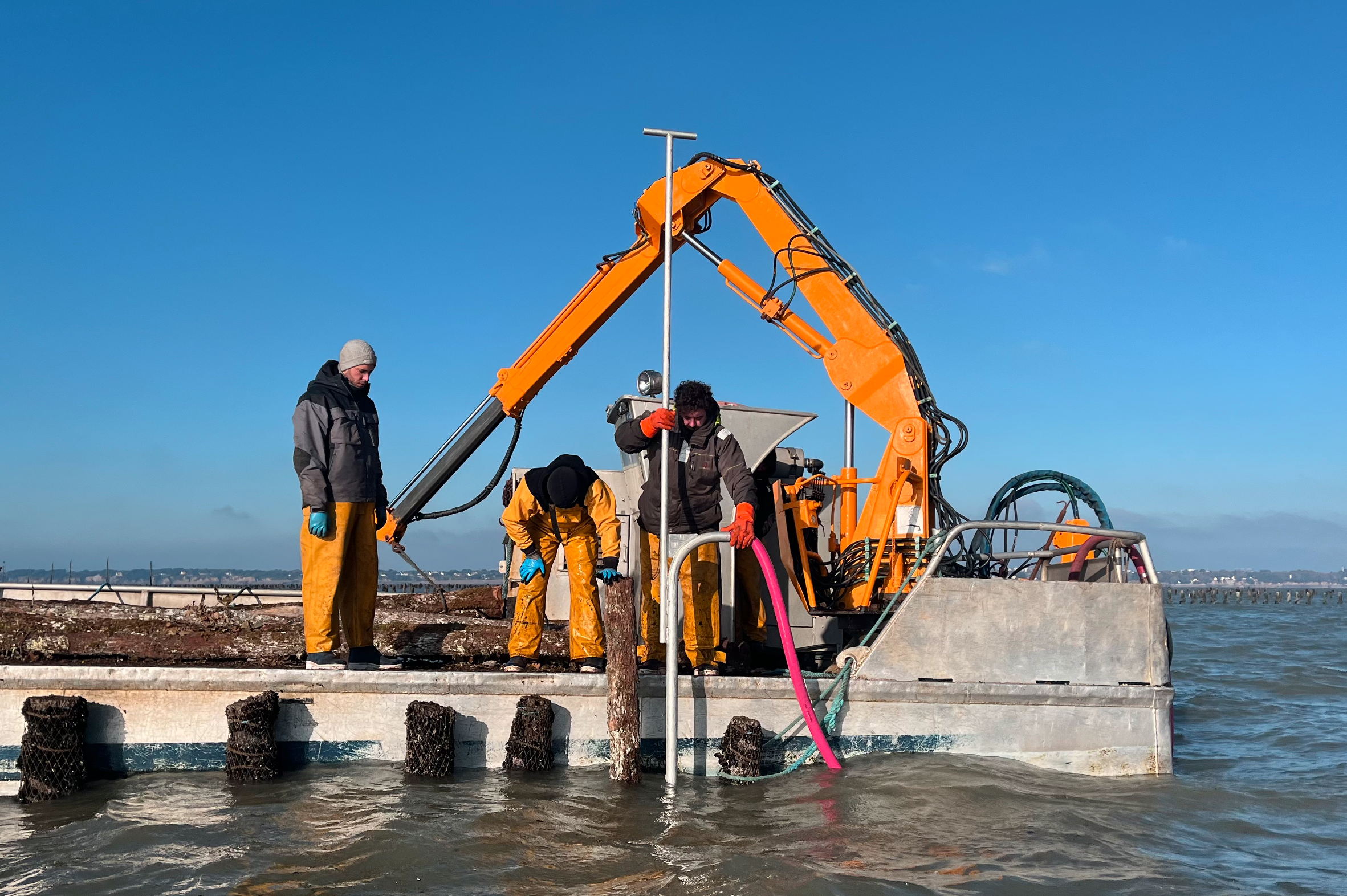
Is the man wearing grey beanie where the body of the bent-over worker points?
no

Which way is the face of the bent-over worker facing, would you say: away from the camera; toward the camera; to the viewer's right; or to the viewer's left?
toward the camera

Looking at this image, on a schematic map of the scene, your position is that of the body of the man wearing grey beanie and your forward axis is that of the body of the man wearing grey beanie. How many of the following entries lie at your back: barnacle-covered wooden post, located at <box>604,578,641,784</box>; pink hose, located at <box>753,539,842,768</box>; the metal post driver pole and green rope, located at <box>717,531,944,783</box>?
0

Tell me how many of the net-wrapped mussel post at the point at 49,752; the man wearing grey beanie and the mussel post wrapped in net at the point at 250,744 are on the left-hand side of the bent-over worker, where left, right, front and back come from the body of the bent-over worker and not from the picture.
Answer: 0

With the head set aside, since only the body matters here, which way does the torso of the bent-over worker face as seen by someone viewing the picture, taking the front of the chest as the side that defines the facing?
toward the camera

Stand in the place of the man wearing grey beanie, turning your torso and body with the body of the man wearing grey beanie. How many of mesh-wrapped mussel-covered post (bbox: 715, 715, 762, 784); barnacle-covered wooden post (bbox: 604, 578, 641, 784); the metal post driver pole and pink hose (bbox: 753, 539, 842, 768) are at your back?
0

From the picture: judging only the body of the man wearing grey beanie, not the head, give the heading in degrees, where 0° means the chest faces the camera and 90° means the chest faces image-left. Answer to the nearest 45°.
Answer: approximately 315°

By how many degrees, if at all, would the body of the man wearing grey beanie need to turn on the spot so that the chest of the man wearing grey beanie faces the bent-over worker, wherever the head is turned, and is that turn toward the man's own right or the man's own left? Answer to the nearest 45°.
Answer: approximately 45° to the man's own left

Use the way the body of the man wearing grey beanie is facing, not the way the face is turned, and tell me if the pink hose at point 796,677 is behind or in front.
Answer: in front
